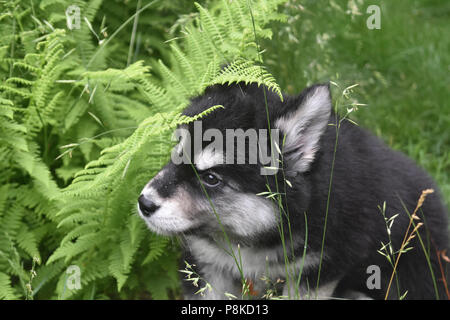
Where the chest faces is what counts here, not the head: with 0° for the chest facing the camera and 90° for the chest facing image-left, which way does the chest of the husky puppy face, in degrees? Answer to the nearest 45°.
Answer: approximately 90°
